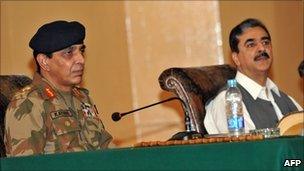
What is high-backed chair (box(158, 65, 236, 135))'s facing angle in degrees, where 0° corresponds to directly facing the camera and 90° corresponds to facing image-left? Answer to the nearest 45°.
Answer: approximately 315°

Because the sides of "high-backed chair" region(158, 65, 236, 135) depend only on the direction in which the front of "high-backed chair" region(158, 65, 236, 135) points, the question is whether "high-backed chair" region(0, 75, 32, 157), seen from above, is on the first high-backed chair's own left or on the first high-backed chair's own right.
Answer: on the first high-backed chair's own right

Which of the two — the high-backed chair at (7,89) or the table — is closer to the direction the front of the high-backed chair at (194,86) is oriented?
the table
